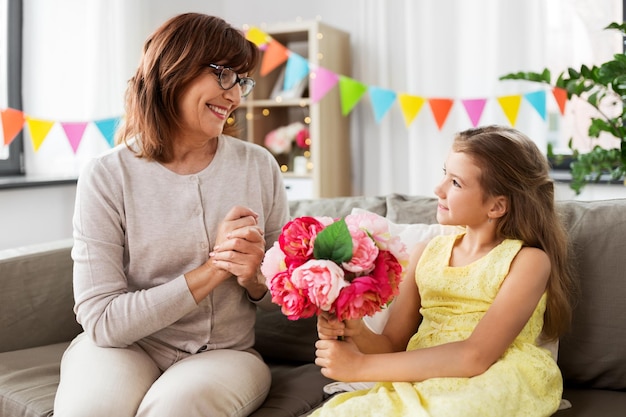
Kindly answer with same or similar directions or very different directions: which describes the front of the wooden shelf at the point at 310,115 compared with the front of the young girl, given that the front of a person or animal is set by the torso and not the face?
same or similar directions

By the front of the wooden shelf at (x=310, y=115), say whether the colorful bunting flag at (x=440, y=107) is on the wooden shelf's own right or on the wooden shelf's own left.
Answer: on the wooden shelf's own left

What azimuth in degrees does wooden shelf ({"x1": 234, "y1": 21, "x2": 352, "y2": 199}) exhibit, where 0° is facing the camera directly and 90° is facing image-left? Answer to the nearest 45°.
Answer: approximately 45°

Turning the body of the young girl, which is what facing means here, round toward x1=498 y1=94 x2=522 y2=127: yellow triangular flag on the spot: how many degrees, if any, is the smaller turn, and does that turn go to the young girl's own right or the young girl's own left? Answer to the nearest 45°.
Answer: approximately 135° to the young girl's own right

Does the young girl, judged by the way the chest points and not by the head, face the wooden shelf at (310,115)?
no

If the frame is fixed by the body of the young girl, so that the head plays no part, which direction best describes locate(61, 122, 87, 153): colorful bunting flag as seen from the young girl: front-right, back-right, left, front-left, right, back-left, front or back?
right

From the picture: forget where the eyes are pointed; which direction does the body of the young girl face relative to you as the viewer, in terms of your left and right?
facing the viewer and to the left of the viewer

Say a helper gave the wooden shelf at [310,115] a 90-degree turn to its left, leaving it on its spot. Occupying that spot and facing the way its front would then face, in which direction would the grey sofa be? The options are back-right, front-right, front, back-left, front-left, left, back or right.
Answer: front-right

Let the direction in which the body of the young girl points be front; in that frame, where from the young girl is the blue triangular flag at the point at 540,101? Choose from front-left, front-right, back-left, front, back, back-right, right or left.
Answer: back-right

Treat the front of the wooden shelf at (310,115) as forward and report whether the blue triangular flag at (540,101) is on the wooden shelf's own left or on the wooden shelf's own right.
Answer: on the wooden shelf's own left

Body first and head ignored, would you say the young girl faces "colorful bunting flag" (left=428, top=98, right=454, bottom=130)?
no

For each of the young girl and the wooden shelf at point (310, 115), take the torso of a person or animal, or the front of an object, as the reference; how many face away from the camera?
0

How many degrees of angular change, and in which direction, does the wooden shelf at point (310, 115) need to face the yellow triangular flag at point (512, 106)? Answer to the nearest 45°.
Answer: approximately 90° to its left

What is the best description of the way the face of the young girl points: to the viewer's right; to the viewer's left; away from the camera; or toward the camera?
to the viewer's left

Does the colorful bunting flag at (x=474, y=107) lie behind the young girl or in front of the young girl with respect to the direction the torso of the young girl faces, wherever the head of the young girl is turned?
behind
